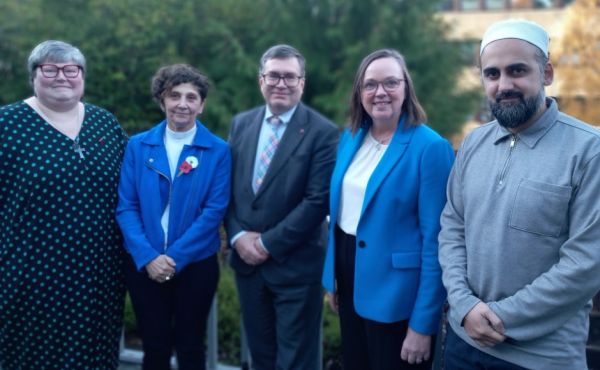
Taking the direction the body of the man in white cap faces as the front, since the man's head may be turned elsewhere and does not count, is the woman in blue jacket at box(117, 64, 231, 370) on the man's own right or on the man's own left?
on the man's own right

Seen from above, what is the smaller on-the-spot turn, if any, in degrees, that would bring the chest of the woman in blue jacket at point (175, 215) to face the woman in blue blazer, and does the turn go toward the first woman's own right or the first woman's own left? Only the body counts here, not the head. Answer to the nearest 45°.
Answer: approximately 45° to the first woman's own left

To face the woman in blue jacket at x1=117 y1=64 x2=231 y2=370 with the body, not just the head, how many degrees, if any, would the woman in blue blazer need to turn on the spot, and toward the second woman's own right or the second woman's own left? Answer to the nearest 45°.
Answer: approximately 45° to the second woman's own right

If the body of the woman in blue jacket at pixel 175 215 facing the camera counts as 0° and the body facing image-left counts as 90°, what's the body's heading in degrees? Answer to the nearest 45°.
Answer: approximately 0°

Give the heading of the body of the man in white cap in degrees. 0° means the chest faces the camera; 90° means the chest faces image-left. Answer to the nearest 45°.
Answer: approximately 45°

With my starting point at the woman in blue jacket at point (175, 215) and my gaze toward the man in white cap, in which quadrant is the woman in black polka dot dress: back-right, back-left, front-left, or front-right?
back-right

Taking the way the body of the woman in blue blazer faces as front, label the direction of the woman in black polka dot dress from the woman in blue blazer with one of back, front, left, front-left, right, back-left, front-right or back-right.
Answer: front-right

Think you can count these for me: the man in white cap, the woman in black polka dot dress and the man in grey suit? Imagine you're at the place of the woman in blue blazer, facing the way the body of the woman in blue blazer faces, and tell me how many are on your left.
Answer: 1

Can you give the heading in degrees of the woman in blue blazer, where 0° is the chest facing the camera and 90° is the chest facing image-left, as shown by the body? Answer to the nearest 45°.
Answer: approximately 45°

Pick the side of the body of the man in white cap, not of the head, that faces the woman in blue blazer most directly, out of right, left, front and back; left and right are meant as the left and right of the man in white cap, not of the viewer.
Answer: right

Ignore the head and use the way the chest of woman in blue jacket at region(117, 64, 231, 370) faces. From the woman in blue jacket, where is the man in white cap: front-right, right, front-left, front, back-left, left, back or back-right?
front-left

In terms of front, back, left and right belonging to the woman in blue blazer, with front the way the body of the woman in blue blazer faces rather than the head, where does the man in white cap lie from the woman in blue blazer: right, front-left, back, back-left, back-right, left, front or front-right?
left
